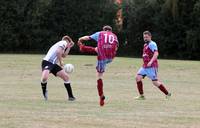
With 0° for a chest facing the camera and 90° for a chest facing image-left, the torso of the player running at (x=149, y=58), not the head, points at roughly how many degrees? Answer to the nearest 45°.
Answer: approximately 45°
